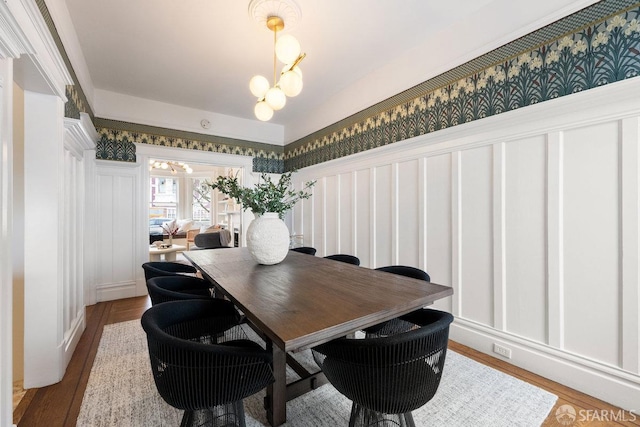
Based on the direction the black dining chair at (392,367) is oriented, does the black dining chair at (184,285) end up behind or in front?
in front

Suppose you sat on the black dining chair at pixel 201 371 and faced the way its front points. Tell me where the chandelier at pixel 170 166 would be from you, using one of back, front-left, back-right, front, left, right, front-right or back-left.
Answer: front-left

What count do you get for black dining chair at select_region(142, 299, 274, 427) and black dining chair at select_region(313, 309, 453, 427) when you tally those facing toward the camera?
0

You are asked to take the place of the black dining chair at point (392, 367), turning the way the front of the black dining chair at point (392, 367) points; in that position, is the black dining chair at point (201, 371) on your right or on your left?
on your left

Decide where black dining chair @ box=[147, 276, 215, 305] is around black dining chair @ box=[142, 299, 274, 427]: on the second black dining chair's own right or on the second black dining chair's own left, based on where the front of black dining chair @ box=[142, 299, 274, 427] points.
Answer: on the second black dining chair's own left

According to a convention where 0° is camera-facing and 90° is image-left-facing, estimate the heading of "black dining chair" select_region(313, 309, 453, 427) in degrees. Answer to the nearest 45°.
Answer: approximately 135°

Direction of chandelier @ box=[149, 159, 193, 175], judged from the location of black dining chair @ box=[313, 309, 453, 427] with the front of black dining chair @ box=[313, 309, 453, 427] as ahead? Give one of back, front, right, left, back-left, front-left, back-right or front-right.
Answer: front

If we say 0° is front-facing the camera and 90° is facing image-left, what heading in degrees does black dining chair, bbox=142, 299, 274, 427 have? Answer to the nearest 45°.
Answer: approximately 225°

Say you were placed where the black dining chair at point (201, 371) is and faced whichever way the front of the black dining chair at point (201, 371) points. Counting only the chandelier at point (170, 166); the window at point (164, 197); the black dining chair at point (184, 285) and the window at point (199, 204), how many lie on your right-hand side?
0

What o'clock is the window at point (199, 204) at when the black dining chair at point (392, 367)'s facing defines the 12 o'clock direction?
The window is roughly at 12 o'clock from the black dining chair.

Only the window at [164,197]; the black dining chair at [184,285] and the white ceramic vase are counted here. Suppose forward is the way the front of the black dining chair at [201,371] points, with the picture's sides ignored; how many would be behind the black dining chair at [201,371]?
0

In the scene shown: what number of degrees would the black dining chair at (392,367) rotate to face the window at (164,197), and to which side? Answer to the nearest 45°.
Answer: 0° — it already faces it

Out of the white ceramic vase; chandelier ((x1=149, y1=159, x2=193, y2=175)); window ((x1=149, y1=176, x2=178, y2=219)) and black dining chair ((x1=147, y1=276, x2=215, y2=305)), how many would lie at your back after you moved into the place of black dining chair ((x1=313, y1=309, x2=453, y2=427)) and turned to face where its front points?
0

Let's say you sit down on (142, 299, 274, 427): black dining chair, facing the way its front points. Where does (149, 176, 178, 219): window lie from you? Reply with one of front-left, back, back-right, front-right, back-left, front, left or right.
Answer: front-left
